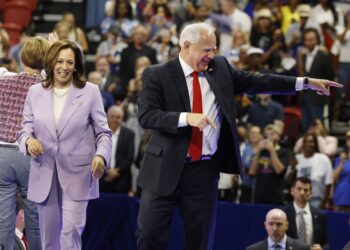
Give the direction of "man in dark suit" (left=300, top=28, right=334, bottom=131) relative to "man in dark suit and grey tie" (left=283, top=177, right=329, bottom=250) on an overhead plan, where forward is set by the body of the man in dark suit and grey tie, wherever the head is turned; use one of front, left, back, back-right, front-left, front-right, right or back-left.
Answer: back

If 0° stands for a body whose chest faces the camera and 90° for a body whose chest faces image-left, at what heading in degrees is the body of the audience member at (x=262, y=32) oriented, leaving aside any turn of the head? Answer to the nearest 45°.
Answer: approximately 0°

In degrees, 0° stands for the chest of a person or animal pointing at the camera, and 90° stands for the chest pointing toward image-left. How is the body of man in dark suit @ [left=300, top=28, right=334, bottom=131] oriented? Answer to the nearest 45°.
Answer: approximately 45°

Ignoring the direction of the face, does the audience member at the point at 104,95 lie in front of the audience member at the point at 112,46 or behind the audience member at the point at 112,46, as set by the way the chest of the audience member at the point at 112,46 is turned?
in front

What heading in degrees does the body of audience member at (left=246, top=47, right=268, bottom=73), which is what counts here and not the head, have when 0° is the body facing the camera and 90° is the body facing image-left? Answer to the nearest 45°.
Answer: approximately 0°
